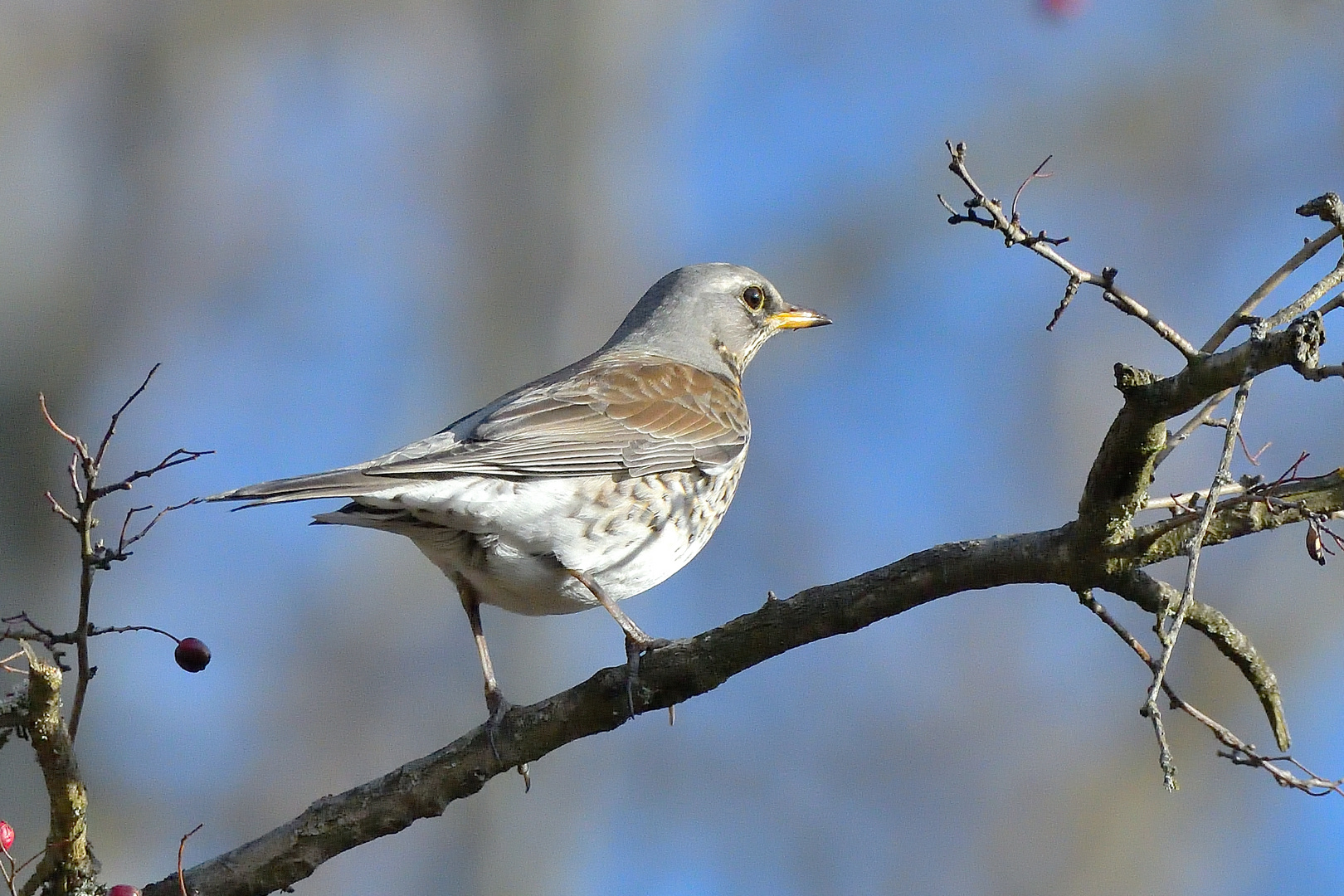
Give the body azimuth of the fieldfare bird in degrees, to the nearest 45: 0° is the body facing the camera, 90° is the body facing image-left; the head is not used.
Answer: approximately 270°

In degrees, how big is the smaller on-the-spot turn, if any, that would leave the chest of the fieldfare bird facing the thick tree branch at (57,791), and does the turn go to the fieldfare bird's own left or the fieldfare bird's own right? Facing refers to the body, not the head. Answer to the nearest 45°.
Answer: approximately 135° to the fieldfare bird's own right
